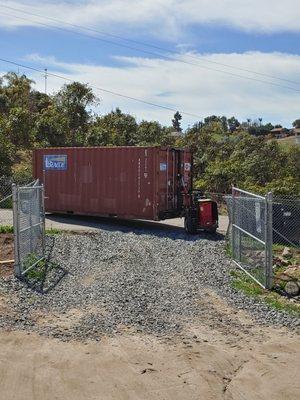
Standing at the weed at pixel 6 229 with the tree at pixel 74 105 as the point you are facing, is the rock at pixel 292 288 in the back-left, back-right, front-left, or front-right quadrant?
back-right

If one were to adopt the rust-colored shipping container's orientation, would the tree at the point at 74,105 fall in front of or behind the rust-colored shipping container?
behind

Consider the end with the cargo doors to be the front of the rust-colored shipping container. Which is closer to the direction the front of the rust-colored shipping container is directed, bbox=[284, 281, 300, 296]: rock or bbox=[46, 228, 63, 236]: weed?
the rock

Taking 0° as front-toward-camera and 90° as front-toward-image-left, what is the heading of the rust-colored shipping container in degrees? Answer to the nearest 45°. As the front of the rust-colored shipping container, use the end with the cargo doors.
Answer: approximately 315°

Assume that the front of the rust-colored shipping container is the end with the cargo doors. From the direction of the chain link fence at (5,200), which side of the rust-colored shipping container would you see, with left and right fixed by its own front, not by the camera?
back

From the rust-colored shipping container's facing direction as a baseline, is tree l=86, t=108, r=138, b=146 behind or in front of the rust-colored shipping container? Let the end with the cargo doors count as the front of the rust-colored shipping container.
behind

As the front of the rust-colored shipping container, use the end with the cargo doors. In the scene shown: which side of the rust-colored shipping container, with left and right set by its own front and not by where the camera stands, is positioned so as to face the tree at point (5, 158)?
back

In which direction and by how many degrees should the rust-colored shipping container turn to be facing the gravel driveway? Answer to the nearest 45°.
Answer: approximately 45° to its right

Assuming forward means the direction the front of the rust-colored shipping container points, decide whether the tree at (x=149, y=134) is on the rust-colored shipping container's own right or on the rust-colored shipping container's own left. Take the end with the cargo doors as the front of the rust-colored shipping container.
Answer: on the rust-colored shipping container's own left

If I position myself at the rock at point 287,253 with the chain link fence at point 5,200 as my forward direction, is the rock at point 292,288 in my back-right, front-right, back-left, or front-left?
back-left
